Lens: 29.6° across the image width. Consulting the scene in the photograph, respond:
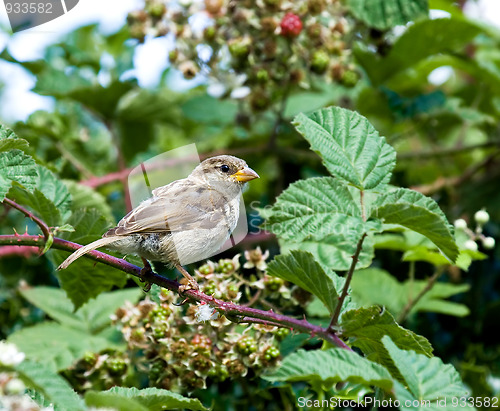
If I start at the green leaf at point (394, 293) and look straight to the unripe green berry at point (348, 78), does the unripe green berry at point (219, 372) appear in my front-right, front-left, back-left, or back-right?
back-left

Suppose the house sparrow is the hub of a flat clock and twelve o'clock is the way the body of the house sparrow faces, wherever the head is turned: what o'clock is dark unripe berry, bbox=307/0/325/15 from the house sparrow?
The dark unripe berry is roughly at 10 o'clock from the house sparrow.

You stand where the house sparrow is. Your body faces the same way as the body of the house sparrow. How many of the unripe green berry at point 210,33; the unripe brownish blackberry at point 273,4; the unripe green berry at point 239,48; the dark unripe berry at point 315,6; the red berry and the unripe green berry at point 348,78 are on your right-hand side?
0

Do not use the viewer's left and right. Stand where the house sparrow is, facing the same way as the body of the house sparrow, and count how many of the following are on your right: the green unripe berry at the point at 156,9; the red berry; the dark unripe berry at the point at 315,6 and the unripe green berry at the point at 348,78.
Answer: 0

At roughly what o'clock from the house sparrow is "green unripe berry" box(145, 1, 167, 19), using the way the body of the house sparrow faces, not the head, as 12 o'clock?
The green unripe berry is roughly at 9 o'clock from the house sparrow.

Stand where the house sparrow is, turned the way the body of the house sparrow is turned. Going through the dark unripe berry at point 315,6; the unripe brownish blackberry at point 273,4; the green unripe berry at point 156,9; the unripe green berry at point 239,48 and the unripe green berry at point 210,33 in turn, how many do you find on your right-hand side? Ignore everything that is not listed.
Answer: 0

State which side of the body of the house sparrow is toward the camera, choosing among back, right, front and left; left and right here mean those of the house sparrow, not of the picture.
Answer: right

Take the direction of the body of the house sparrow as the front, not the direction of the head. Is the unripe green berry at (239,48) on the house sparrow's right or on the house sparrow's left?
on the house sparrow's left

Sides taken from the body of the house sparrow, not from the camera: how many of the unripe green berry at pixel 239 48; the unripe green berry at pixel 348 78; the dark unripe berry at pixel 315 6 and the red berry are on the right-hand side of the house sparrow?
0

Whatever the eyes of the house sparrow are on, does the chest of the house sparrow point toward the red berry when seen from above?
no

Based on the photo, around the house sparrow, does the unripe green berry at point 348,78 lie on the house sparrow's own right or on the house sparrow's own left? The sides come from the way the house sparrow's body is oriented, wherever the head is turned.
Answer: on the house sparrow's own left
